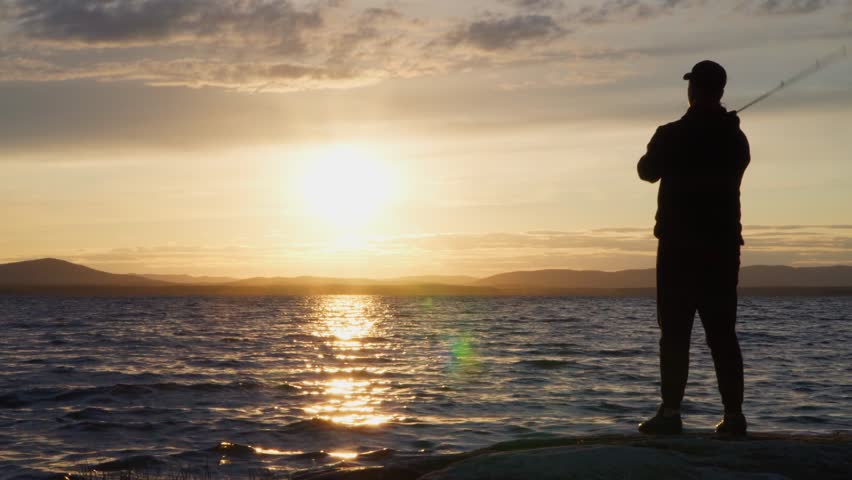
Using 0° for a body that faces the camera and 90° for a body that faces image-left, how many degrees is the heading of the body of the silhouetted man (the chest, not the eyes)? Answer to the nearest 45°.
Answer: approximately 135°

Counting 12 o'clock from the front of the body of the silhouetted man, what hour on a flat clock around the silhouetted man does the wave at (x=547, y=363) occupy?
The wave is roughly at 1 o'clock from the silhouetted man.
